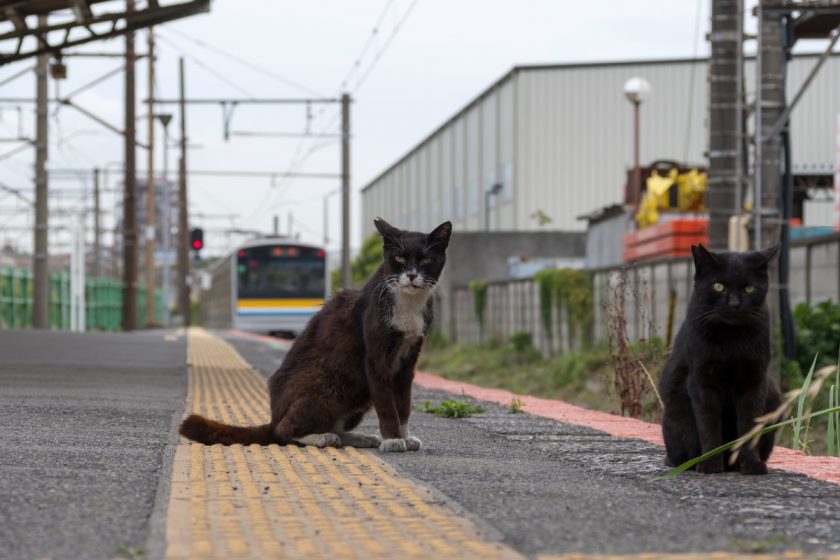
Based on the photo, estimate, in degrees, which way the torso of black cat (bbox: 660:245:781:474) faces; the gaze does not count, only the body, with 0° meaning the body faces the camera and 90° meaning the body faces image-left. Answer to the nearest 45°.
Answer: approximately 0°

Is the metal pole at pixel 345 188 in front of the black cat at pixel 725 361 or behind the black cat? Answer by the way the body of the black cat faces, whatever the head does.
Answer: behind

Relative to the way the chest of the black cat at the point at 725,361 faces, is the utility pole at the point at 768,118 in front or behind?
behind

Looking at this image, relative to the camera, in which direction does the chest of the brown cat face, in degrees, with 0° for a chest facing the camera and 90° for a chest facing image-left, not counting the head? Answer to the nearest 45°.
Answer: approximately 315°

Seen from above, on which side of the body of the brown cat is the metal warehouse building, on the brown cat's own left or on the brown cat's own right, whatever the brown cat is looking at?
on the brown cat's own left

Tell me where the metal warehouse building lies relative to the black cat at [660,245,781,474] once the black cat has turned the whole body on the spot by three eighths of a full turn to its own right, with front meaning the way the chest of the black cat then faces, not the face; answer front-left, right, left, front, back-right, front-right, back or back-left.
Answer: front-right

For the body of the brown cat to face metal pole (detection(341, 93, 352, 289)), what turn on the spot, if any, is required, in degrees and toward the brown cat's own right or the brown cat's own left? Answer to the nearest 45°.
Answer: approximately 135° to the brown cat's own left

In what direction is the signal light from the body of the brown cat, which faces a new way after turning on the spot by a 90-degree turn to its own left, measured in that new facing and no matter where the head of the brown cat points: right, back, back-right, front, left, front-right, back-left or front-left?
front-left

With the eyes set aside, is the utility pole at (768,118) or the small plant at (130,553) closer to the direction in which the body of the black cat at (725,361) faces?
the small plant
